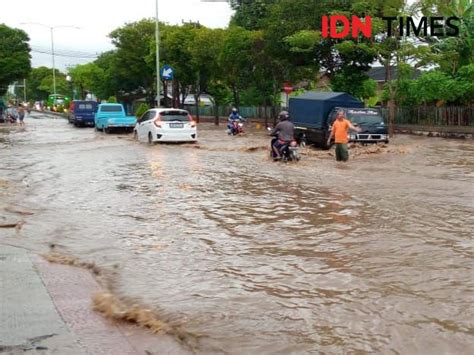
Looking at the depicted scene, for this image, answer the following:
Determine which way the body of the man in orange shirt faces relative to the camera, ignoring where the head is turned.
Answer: toward the camera

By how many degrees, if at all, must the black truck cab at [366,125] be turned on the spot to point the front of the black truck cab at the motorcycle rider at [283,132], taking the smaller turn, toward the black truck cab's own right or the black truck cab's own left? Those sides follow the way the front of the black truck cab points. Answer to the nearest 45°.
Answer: approximately 90° to the black truck cab's own right

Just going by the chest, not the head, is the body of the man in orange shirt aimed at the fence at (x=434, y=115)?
no

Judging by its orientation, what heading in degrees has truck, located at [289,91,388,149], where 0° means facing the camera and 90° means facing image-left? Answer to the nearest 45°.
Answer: approximately 315°

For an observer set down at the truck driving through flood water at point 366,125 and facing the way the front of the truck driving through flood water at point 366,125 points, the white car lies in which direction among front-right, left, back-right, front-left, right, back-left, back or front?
back-right

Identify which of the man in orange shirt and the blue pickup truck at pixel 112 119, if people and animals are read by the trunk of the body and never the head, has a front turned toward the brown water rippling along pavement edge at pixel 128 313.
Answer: the man in orange shirt

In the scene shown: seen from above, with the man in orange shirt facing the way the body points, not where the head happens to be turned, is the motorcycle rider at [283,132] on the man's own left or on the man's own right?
on the man's own right

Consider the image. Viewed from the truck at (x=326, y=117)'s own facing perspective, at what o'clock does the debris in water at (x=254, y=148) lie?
The debris in water is roughly at 4 o'clock from the truck.

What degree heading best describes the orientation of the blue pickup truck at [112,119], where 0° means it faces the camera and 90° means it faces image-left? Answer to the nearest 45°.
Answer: approximately 135°

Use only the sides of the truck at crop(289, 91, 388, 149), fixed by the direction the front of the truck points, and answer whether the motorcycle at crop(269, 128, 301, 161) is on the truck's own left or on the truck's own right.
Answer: on the truck's own right

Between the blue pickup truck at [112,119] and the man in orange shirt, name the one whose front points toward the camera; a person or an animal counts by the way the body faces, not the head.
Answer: the man in orange shirt

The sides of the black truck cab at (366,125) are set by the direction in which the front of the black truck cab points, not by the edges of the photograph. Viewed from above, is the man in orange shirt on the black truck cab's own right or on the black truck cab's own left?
on the black truck cab's own right
